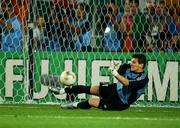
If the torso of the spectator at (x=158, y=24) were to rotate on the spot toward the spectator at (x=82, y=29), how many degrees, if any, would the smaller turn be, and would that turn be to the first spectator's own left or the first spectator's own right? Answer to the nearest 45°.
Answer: approximately 90° to the first spectator's own right

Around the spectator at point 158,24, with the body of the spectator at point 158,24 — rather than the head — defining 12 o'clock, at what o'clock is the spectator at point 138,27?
the spectator at point 138,27 is roughly at 2 o'clock from the spectator at point 158,24.

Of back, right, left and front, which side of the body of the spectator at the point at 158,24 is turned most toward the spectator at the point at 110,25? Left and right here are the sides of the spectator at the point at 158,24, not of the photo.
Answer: right

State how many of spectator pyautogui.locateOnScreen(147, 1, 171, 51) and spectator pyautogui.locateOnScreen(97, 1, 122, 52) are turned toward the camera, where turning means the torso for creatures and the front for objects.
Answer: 2

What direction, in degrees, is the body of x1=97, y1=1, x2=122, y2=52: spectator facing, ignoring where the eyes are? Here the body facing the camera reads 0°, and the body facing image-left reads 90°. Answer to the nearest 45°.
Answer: approximately 0°

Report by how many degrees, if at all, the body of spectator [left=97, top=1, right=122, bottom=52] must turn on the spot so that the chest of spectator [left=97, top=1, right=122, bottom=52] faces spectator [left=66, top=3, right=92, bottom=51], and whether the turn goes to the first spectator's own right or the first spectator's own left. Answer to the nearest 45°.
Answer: approximately 90° to the first spectator's own right

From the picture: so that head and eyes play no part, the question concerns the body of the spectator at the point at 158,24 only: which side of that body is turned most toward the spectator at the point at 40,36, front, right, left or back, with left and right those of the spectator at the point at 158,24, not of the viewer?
right

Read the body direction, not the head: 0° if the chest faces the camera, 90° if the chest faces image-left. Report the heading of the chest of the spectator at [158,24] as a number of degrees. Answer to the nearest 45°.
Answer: approximately 0°
